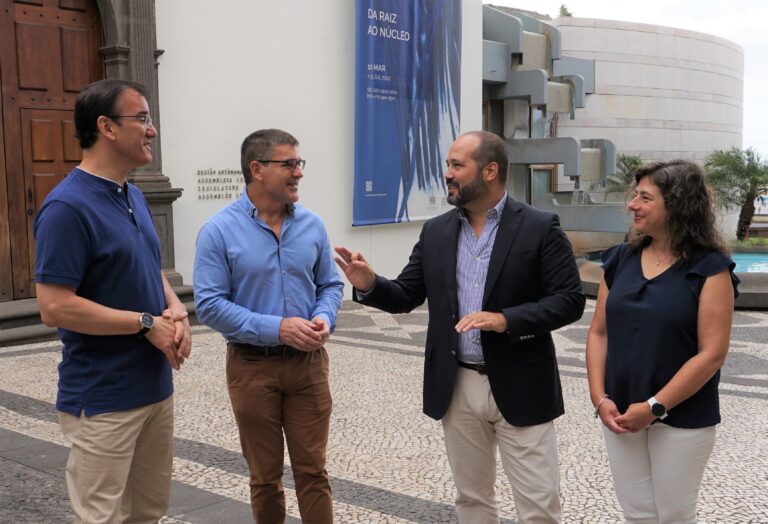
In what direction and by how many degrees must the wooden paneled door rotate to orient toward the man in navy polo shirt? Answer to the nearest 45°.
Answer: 0° — it already faces them

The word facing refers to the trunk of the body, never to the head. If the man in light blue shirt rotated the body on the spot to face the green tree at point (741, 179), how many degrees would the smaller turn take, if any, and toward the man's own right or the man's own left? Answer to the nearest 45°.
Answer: approximately 90° to the man's own left

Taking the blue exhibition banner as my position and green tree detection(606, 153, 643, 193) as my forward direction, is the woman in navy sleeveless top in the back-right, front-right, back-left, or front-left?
back-right

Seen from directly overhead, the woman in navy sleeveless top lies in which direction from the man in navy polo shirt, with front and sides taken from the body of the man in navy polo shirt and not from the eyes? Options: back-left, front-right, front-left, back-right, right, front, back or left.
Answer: front-left

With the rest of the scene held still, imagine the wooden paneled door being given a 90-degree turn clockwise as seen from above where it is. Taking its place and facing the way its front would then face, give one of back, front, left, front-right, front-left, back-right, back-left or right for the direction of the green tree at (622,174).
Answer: back-right

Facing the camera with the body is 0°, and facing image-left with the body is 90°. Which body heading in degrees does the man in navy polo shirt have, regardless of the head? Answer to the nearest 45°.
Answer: approximately 315°

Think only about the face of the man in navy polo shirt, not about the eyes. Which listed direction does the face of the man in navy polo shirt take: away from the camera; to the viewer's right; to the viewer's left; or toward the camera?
to the viewer's right

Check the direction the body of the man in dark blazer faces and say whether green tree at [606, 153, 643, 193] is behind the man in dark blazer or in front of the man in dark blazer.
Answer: behind

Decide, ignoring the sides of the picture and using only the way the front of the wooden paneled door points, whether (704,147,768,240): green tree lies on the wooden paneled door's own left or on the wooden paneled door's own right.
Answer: on the wooden paneled door's own left

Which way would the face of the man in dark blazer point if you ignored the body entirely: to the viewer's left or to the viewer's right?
to the viewer's left
